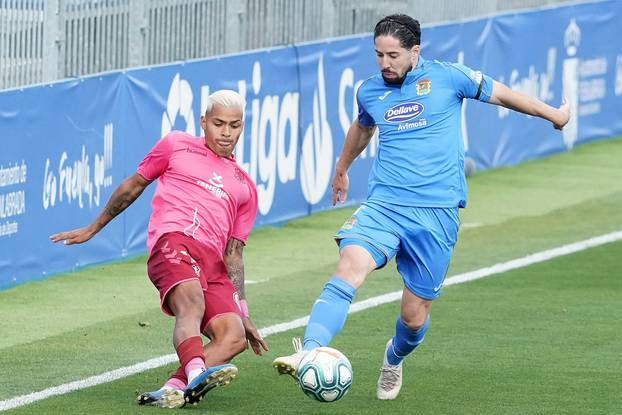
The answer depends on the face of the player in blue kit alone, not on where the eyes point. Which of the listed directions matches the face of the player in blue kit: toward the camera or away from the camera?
toward the camera

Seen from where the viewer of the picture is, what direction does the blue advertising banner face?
facing the viewer and to the right of the viewer

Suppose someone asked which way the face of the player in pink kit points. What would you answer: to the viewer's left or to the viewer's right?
to the viewer's right

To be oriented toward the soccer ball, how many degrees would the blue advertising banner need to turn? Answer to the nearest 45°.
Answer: approximately 45° to its right
